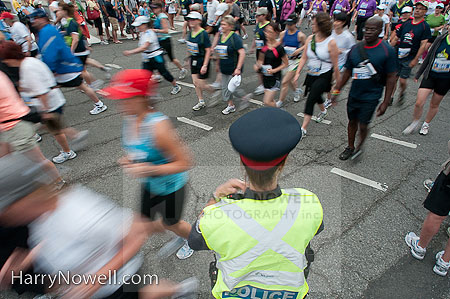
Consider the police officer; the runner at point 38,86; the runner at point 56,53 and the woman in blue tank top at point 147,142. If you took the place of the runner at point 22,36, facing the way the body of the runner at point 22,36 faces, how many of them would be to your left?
4

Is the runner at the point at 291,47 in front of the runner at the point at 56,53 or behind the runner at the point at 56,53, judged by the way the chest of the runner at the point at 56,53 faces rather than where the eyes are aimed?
behind

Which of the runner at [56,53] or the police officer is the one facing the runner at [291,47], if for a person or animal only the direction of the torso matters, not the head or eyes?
the police officer

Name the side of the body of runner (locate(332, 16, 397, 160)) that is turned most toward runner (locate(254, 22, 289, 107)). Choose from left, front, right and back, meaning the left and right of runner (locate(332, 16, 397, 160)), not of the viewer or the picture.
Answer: right

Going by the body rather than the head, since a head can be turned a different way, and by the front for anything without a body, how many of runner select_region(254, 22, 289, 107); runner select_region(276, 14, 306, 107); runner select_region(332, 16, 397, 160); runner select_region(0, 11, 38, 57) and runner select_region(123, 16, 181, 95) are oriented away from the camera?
0

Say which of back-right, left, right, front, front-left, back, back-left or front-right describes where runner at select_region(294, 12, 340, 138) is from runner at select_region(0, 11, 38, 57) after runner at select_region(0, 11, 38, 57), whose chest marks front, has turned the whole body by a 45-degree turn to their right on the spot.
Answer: back

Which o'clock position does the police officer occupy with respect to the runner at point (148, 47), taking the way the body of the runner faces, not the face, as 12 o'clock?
The police officer is roughly at 9 o'clock from the runner.

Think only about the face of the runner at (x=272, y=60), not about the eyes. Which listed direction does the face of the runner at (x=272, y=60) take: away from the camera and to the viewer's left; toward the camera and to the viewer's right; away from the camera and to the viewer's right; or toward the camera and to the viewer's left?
toward the camera and to the viewer's left

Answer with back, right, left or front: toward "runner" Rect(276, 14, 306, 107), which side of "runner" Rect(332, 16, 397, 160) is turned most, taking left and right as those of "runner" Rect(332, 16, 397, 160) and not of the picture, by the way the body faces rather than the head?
right

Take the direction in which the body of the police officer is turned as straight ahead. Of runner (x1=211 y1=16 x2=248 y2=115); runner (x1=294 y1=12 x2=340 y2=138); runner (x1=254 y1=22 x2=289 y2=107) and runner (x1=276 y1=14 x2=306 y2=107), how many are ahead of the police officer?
4

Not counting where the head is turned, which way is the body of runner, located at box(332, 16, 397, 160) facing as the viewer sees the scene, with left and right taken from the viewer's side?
facing the viewer and to the left of the viewer

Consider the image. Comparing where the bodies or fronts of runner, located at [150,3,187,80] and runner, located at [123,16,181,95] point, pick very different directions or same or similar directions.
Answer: same or similar directions

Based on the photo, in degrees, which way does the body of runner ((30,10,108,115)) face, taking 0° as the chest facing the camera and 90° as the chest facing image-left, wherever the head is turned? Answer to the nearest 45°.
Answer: approximately 90°

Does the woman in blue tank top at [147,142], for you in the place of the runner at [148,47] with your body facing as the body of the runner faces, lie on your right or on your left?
on your left

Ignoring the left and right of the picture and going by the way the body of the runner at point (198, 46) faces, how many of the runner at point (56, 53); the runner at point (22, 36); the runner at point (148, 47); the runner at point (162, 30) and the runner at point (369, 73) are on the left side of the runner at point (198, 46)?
1

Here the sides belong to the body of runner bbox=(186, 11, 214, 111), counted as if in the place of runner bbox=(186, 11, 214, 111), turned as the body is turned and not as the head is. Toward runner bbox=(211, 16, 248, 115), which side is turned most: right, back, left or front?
left

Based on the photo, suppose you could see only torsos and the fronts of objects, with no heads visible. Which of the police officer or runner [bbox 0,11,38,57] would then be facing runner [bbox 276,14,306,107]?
the police officer

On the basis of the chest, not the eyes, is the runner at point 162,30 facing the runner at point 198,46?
no

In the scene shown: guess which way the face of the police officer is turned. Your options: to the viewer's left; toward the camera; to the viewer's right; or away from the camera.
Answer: away from the camera
